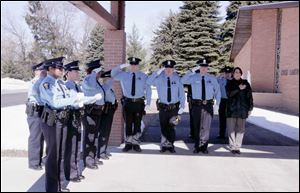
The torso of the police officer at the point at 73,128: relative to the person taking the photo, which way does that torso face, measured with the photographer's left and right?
facing to the right of the viewer

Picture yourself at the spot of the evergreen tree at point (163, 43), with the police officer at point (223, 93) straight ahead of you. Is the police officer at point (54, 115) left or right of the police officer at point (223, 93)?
right

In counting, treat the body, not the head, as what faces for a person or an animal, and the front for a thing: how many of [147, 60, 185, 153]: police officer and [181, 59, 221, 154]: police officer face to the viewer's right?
0

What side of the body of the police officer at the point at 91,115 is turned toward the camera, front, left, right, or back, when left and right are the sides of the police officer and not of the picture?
right

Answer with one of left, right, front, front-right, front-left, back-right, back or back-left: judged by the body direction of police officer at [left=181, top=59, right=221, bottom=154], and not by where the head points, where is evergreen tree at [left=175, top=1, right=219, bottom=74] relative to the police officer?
back

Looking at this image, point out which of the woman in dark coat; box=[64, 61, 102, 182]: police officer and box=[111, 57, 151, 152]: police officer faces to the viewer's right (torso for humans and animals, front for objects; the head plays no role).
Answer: box=[64, 61, 102, 182]: police officer

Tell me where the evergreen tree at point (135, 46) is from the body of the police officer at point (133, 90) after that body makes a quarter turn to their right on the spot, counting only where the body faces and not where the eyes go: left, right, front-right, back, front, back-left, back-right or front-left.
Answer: right

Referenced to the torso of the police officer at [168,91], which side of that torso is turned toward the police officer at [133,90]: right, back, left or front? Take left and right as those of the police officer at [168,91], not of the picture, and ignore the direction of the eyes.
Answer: right

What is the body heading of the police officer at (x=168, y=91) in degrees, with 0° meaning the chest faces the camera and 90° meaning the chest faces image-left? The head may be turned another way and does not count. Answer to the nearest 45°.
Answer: approximately 0°

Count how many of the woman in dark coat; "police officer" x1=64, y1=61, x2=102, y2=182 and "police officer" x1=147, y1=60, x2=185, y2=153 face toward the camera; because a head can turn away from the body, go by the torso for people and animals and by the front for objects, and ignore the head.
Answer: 2

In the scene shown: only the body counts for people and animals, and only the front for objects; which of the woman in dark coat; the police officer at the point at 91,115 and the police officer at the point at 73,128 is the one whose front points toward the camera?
the woman in dark coat

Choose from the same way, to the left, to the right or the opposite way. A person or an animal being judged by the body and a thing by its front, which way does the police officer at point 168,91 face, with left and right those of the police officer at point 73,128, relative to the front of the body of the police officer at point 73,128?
to the right

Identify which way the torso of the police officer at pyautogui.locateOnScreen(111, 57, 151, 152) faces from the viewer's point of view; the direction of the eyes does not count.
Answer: toward the camera

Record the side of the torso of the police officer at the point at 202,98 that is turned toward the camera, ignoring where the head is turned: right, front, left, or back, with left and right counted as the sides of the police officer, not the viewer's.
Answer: front

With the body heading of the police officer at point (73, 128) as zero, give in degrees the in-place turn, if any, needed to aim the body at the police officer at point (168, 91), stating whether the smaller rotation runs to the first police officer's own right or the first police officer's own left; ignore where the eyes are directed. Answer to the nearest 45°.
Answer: approximately 45° to the first police officer's own left
